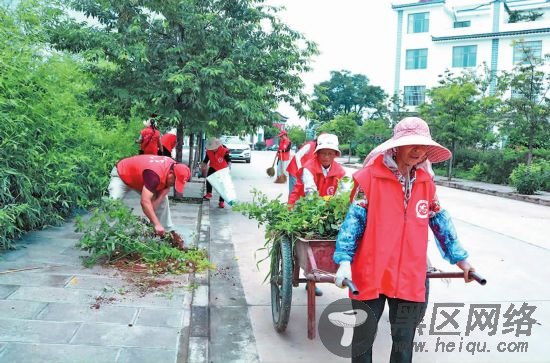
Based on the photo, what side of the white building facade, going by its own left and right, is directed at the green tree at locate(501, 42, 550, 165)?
front

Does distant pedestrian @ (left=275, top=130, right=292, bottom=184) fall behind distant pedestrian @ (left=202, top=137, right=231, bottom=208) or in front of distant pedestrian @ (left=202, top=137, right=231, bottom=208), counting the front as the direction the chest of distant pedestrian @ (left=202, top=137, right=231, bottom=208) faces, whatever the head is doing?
behind

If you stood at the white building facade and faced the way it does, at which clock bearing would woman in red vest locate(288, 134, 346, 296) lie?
The woman in red vest is roughly at 12 o'clock from the white building facade.

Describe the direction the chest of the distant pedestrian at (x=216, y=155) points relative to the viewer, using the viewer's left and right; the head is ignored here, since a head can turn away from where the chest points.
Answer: facing the viewer and to the left of the viewer

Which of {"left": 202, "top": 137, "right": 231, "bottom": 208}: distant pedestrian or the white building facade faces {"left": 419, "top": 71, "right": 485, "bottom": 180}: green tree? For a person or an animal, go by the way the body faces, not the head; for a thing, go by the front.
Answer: the white building facade

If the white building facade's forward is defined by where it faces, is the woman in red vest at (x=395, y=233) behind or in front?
in front

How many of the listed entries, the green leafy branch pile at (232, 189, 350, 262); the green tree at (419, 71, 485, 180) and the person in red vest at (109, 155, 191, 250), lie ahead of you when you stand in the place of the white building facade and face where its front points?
3

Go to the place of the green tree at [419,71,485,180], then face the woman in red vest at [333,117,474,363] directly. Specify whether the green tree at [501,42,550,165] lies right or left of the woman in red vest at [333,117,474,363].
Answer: left

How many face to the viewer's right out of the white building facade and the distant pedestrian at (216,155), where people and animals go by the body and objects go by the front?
0

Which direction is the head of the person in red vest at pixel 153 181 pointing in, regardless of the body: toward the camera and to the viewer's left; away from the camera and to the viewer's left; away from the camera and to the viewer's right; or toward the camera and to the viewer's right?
toward the camera and to the viewer's right

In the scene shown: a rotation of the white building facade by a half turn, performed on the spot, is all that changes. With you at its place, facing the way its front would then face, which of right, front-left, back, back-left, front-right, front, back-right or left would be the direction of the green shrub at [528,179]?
back

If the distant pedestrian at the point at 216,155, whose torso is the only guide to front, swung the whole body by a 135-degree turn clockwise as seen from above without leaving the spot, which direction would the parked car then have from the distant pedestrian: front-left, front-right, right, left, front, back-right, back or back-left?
front

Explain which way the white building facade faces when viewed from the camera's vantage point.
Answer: facing the viewer

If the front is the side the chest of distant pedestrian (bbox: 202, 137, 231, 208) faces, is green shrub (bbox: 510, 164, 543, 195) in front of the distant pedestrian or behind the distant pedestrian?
behind

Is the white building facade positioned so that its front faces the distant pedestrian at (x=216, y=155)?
yes

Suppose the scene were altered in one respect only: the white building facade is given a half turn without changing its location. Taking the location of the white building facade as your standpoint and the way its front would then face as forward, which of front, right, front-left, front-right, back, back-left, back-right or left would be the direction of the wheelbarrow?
back
